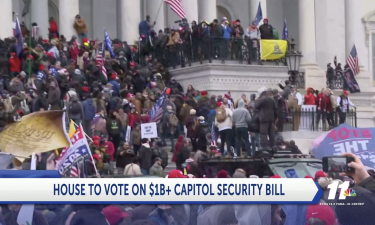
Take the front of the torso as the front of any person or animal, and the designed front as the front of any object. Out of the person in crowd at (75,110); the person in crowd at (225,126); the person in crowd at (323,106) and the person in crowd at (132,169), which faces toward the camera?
the person in crowd at (323,106)

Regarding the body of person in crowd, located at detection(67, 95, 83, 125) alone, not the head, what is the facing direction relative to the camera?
away from the camera

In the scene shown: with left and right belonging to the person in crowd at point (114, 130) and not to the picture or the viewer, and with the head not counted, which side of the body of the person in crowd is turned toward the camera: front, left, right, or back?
back

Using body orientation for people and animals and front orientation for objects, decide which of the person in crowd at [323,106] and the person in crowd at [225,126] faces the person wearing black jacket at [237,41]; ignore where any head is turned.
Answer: the person in crowd at [225,126]

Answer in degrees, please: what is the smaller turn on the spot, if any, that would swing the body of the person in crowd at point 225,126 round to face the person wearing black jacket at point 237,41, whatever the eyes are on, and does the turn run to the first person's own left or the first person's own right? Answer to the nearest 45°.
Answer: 0° — they already face them

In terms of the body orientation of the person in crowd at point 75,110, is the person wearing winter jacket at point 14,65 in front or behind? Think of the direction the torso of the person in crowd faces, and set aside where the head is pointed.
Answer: in front

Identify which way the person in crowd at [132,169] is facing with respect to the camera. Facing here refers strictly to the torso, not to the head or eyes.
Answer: away from the camera

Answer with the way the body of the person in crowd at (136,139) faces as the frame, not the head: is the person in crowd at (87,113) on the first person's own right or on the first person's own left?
on the first person's own left

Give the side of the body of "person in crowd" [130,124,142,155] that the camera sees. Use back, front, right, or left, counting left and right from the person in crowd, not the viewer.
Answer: back

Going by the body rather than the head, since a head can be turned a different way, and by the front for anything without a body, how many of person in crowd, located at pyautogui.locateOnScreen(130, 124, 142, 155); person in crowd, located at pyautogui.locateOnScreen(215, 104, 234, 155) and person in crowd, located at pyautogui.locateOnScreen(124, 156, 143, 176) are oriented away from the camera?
3

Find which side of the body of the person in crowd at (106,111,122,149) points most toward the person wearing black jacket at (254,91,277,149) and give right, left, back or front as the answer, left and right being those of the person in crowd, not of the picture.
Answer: right

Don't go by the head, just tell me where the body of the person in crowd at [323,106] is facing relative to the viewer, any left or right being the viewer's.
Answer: facing the viewer
